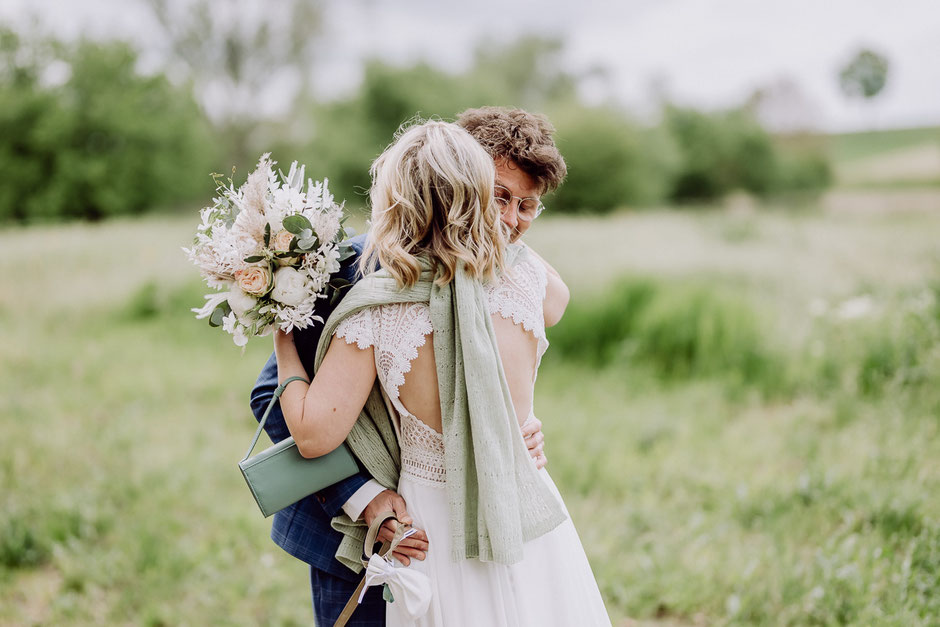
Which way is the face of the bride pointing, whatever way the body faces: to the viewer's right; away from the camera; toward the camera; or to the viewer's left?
away from the camera

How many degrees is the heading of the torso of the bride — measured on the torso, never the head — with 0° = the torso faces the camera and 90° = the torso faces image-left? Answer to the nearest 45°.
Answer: approximately 180°

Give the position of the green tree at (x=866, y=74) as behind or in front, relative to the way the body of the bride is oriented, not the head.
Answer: in front
